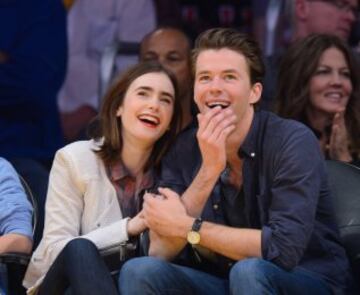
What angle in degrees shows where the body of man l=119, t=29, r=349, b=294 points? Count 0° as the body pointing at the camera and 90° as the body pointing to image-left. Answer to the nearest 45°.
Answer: approximately 45°

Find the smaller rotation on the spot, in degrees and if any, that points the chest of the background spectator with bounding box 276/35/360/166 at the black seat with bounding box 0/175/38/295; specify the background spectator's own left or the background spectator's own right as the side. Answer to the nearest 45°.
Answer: approximately 90° to the background spectator's own right

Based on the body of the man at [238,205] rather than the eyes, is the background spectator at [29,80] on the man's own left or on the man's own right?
on the man's own right

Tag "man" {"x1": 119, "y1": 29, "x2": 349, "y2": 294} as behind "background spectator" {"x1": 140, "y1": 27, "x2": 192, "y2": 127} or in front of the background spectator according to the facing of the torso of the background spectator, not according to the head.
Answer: in front

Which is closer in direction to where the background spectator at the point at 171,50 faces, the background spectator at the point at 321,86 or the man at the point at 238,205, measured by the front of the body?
the man

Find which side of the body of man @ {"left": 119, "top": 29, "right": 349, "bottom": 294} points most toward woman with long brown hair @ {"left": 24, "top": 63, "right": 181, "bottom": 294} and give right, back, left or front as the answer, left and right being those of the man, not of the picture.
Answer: right

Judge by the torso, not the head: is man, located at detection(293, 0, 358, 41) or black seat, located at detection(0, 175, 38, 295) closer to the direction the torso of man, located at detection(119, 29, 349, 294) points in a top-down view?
the black seat

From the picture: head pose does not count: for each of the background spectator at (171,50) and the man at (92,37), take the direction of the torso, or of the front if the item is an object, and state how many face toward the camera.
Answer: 2

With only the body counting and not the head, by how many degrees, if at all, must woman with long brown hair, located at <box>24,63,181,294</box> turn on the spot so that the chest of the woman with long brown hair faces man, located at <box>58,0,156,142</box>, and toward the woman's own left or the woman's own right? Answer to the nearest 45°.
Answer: approximately 135° to the woman's own left
